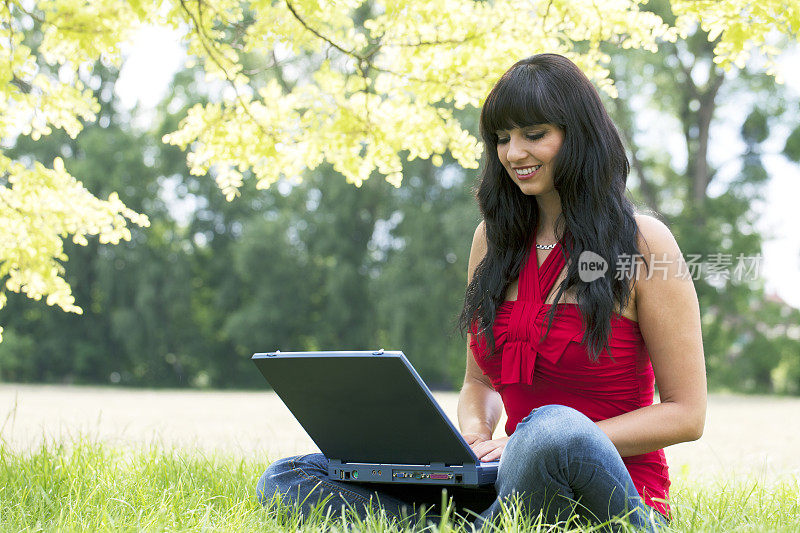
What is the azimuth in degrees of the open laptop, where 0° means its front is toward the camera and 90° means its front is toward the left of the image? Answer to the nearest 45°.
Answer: approximately 225°

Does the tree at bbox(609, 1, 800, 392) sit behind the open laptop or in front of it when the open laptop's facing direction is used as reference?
in front

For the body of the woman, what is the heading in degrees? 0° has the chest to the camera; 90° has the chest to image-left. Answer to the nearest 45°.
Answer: approximately 45°

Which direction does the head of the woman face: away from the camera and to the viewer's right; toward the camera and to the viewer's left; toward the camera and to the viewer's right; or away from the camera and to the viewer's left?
toward the camera and to the viewer's left
